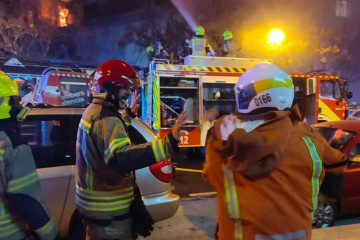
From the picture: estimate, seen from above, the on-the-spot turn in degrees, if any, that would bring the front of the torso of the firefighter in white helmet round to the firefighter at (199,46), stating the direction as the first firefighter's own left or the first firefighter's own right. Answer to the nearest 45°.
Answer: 0° — they already face them

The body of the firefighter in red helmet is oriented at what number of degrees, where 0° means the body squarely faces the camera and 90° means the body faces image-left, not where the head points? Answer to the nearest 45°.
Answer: approximately 270°

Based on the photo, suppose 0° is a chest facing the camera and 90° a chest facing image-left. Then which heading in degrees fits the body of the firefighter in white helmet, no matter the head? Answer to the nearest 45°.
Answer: approximately 180°

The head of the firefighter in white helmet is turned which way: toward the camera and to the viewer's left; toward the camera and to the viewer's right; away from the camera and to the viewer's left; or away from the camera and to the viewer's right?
away from the camera and to the viewer's left
